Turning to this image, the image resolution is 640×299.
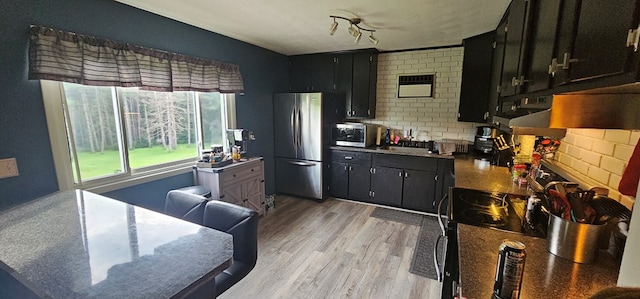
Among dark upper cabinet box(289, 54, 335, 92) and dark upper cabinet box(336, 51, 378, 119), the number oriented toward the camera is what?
2

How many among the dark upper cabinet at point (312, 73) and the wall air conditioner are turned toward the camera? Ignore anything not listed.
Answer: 2

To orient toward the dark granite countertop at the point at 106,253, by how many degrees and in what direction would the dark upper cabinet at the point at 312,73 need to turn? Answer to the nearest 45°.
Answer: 0° — it already faces it

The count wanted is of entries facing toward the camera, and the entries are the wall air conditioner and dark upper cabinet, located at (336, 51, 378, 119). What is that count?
2

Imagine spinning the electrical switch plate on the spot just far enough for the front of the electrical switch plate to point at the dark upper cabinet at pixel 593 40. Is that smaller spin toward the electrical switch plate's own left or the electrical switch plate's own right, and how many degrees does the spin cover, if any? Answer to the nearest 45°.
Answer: approximately 45° to the electrical switch plate's own right

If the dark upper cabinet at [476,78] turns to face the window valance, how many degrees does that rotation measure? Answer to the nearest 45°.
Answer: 0° — it already faces it

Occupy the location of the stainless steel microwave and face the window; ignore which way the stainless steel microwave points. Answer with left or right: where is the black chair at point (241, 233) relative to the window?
left

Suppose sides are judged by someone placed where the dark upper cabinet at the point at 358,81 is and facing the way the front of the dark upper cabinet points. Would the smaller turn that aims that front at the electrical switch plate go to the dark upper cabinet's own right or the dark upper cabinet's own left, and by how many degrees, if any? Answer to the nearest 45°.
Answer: approximately 45° to the dark upper cabinet's own right

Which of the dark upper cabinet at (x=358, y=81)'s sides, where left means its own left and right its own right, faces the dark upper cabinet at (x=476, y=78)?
left

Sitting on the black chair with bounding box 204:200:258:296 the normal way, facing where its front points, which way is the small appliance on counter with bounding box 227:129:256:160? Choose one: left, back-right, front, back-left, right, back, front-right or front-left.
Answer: back-right
